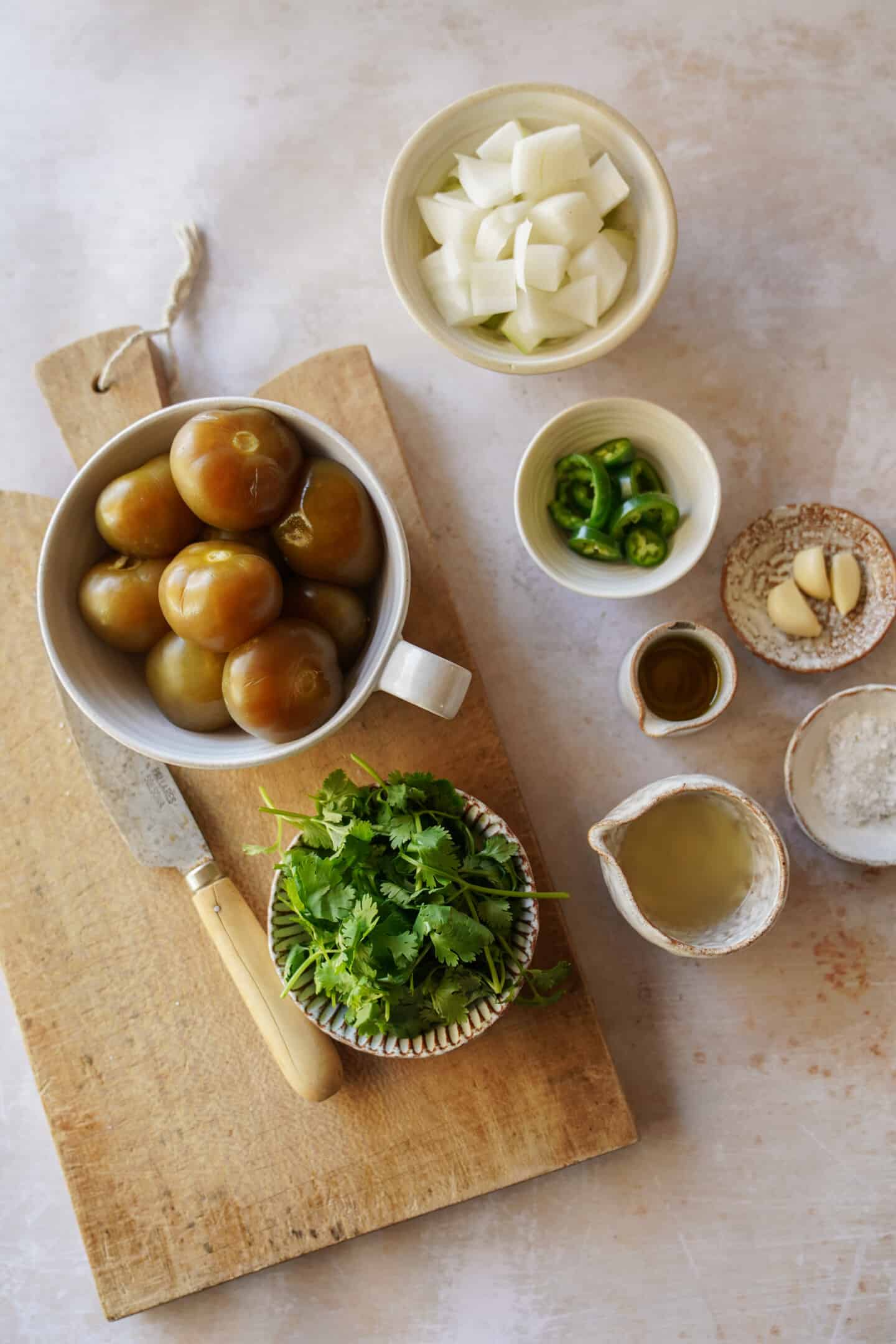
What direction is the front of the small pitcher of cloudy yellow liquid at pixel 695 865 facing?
to the viewer's left

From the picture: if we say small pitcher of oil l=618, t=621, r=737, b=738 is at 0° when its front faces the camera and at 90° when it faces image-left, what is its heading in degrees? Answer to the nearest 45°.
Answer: approximately 45°

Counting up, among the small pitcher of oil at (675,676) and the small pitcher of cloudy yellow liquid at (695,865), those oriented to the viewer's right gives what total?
0
